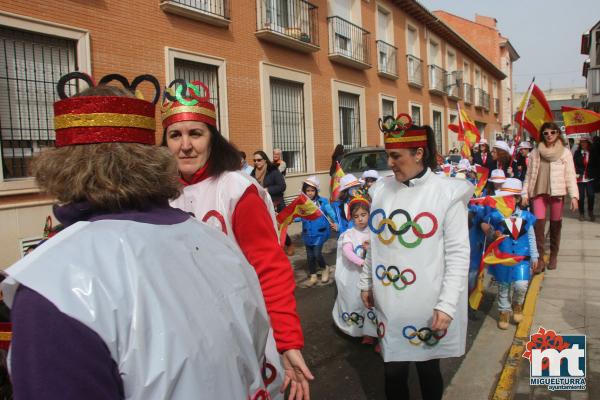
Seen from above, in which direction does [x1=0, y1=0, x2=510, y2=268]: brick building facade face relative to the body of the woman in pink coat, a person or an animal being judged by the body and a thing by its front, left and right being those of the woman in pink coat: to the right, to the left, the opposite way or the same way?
to the left

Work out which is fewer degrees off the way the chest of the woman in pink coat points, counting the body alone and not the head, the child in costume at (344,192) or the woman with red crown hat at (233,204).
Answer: the woman with red crown hat

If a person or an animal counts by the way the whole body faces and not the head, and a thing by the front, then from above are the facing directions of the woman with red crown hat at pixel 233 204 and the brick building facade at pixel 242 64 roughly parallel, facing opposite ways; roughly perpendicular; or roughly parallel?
roughly perpendicular

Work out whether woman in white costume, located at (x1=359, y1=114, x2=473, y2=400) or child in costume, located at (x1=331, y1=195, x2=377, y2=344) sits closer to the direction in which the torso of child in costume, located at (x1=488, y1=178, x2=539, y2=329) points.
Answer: the woman in white costume

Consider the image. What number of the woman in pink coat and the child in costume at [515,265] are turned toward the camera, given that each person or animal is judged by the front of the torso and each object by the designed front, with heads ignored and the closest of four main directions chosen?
2

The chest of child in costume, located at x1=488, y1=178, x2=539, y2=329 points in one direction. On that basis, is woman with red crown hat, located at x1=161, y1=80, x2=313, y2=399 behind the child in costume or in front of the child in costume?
in front

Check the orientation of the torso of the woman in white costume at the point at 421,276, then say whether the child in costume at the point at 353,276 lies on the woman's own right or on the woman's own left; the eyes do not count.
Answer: on the woman's own right

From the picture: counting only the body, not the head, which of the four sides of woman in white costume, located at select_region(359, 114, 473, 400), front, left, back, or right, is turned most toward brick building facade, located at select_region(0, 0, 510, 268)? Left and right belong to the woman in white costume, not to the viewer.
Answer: right

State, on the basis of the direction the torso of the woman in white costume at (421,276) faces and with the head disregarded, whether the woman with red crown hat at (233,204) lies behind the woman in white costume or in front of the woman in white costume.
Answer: in front
